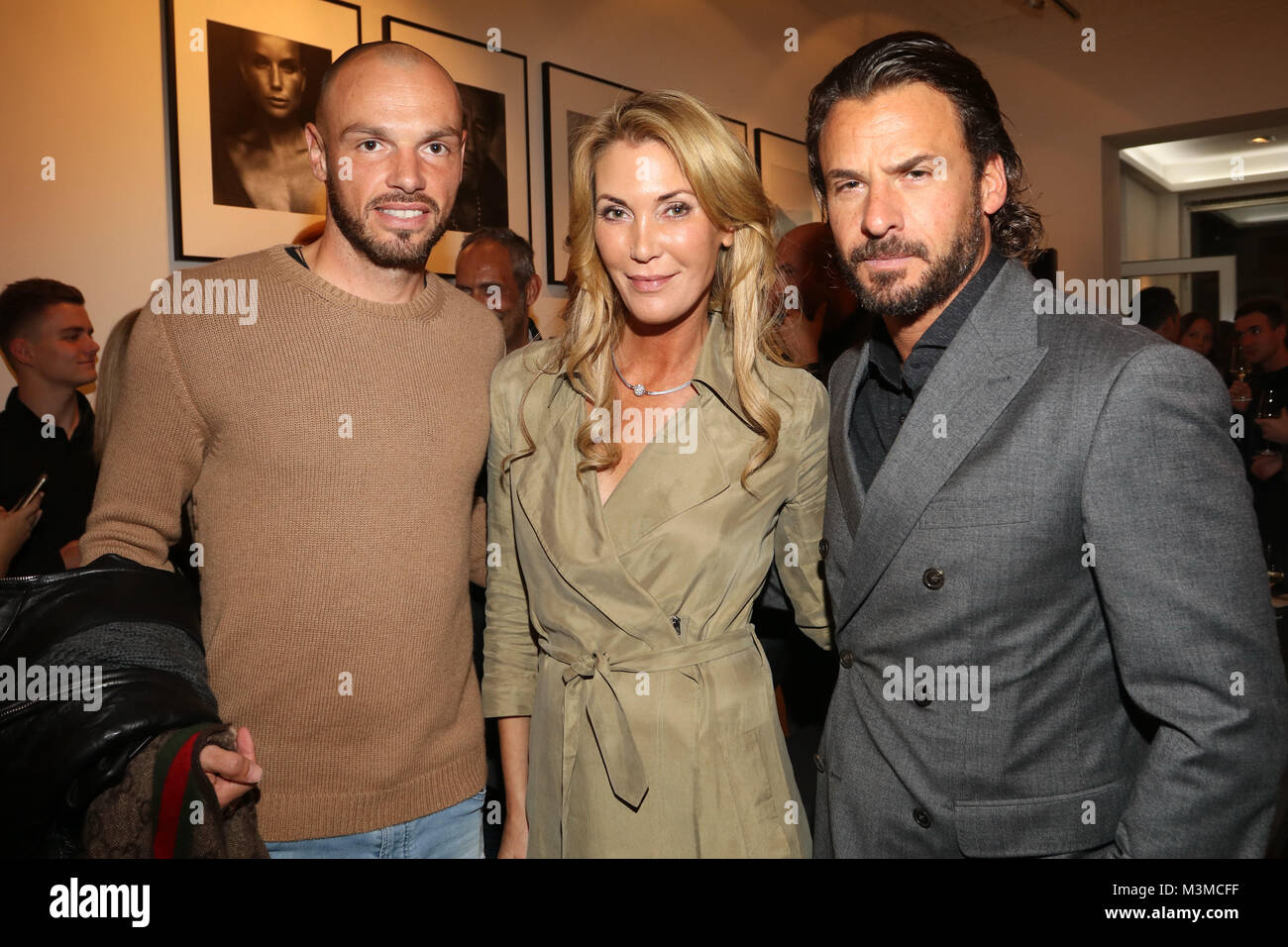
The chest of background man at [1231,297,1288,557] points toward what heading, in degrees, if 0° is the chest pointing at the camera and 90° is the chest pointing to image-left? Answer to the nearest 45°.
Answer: approximately 45°

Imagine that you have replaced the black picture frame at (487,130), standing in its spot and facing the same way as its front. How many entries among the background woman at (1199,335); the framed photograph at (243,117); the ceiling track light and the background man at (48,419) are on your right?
2

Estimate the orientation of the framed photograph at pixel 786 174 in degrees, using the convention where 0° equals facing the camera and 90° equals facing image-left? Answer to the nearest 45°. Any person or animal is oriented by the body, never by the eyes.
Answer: approximately 315°

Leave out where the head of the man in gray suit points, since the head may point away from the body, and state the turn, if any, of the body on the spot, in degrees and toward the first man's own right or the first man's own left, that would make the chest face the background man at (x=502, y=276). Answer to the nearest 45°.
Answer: approximately 90° to the first man's own right

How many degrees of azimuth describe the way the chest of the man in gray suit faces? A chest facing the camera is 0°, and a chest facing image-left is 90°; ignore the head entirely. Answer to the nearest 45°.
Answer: approximately 45°

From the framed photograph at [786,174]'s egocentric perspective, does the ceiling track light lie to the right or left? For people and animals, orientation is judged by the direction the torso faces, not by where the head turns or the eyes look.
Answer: on its left

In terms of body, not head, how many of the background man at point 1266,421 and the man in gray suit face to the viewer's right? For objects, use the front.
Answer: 0

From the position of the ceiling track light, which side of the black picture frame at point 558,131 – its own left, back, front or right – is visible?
left
